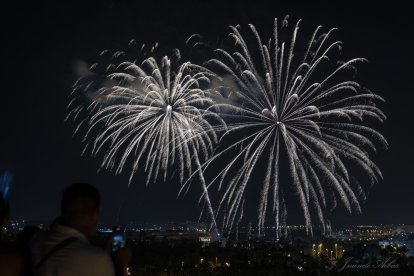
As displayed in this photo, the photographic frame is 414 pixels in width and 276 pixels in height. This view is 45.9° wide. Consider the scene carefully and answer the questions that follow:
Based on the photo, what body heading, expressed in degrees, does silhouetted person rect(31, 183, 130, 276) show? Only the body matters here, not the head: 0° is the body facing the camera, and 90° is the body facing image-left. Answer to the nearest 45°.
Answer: approximately 225°

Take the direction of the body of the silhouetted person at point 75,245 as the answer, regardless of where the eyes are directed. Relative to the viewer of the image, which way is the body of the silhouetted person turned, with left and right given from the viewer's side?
facing away from the viewer and to the right of the viewer
